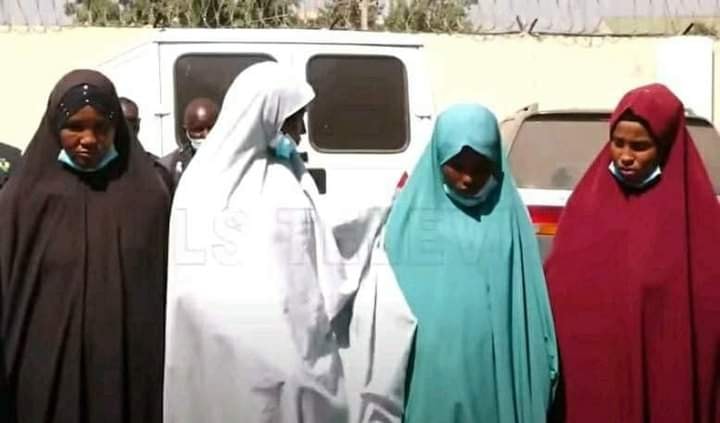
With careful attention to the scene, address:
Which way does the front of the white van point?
away from the camera

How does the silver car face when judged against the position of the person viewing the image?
facing away from the viewer

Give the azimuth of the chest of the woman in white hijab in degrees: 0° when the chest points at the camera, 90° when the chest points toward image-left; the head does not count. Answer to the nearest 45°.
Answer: approximately 270°

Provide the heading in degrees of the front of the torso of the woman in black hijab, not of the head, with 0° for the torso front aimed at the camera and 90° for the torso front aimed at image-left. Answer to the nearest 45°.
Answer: approximately 0°

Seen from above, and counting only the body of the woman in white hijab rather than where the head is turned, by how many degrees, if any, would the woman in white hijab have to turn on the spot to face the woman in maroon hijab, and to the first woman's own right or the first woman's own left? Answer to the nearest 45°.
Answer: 0° — they already face them

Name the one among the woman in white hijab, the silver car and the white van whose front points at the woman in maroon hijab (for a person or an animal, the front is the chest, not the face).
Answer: the woman in white hijab

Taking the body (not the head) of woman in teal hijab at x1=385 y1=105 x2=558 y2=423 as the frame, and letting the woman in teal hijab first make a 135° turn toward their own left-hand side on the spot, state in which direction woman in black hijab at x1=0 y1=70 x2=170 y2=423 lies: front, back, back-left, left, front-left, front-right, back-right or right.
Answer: back-left

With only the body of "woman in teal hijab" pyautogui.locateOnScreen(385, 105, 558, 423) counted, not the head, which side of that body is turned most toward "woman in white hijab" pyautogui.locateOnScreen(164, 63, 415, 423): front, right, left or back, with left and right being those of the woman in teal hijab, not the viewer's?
right

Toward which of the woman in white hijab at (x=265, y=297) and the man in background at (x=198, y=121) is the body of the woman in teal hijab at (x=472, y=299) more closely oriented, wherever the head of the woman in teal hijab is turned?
the woman in white hijab

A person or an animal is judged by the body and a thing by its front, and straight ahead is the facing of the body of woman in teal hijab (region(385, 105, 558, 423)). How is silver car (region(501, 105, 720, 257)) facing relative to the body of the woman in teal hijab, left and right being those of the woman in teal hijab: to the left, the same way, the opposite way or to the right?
the opposite way
